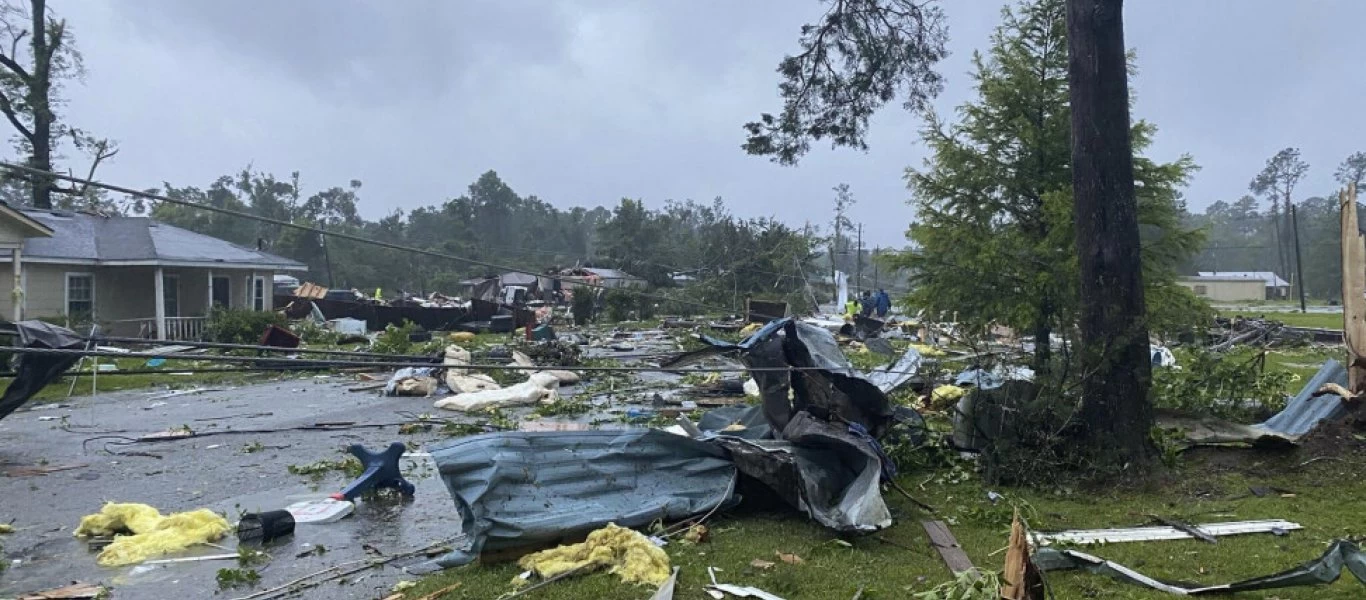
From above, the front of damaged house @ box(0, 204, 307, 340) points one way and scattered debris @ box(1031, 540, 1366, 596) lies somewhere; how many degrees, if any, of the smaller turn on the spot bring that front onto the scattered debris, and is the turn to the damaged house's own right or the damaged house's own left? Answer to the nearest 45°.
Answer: approximately 45° to the damaged house's own right

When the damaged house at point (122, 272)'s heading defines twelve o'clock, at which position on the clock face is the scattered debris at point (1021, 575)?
The scattered debris is roughly at 1 o'clock from the damaged house.

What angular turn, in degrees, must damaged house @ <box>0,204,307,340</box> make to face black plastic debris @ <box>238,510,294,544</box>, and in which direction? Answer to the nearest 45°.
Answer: approximately 45° to its right

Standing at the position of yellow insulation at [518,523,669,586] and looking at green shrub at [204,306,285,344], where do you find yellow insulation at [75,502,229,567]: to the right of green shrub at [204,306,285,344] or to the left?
left

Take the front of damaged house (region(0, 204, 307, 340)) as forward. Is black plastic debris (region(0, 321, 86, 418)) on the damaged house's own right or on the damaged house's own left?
on the damaged house's own right

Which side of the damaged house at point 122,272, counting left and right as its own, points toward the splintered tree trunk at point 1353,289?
front

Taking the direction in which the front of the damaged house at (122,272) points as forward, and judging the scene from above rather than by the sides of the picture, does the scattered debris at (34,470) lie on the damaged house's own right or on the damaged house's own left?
on the damaged house's own right

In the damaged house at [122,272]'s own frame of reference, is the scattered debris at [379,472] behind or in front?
in front

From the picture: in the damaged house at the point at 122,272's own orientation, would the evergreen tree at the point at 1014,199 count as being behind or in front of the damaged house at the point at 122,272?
in front

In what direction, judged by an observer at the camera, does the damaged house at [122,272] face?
facing the viewer and to the right of the viewer

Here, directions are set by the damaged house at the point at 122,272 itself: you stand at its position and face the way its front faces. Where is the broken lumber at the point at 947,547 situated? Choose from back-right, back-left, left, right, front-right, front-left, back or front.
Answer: front-right

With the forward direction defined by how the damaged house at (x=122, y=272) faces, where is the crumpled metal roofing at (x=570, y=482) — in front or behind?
in front
